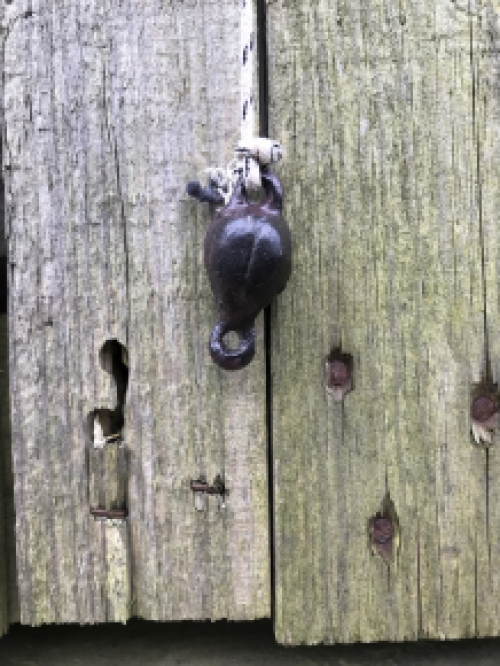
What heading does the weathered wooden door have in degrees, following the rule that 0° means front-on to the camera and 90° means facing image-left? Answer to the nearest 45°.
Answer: approximately 0°
